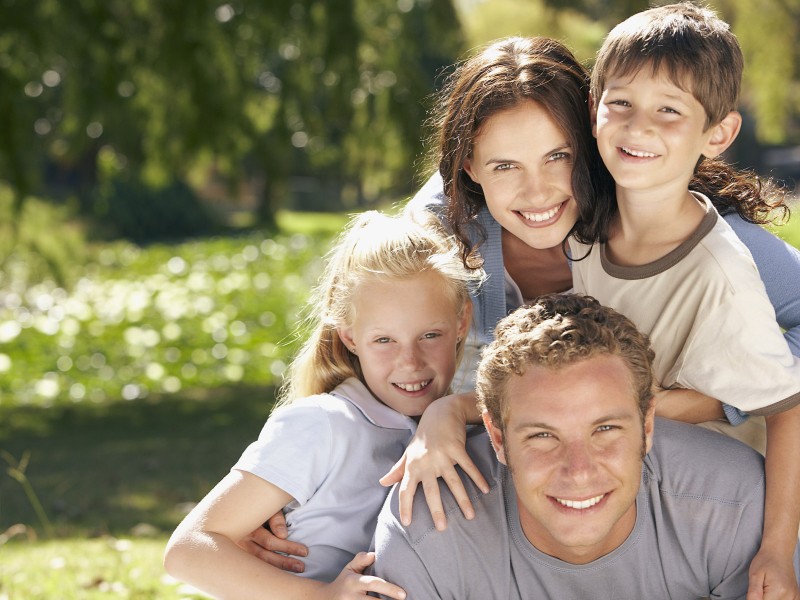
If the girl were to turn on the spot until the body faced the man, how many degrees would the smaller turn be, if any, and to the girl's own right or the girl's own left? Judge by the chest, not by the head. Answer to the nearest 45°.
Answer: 0° — they already face them

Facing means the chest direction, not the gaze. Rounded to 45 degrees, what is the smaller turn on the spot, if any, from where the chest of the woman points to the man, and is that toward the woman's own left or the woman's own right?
0° — they already face them

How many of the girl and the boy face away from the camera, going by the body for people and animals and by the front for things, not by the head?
0

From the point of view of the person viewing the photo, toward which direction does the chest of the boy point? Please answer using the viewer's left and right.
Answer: facing the viewer and to the left of the viewer

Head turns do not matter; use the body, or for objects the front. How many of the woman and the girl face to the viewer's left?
0

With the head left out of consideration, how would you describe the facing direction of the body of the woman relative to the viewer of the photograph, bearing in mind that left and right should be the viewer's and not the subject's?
facing the viewer

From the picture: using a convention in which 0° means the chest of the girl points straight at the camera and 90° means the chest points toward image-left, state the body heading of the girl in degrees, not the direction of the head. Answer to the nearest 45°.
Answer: approximately 315°
